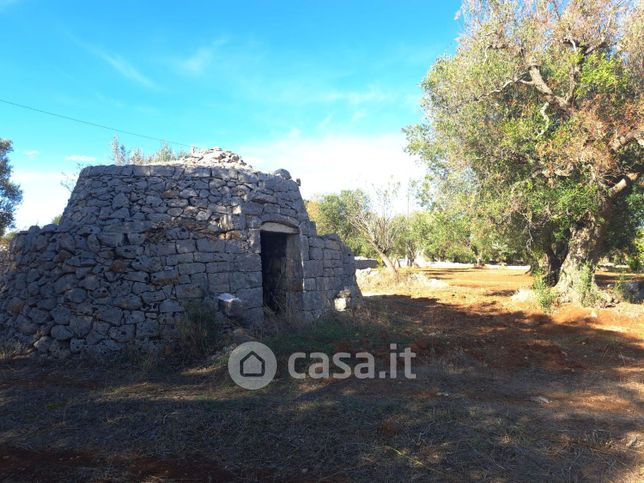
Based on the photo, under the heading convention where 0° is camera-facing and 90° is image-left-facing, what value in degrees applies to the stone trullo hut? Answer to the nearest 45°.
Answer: approximately 315°

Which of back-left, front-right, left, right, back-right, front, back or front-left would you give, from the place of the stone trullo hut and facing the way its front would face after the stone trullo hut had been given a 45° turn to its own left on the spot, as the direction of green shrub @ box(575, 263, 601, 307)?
front

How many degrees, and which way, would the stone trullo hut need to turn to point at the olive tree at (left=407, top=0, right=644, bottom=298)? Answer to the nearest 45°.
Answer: approximately 45° to its left

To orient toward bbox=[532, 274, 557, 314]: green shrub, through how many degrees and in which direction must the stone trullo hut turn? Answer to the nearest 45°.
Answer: approximately 45° to its left

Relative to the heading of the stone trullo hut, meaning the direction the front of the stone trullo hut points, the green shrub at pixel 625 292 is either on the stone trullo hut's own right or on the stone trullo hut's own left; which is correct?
on the stone trullo hut's own left
